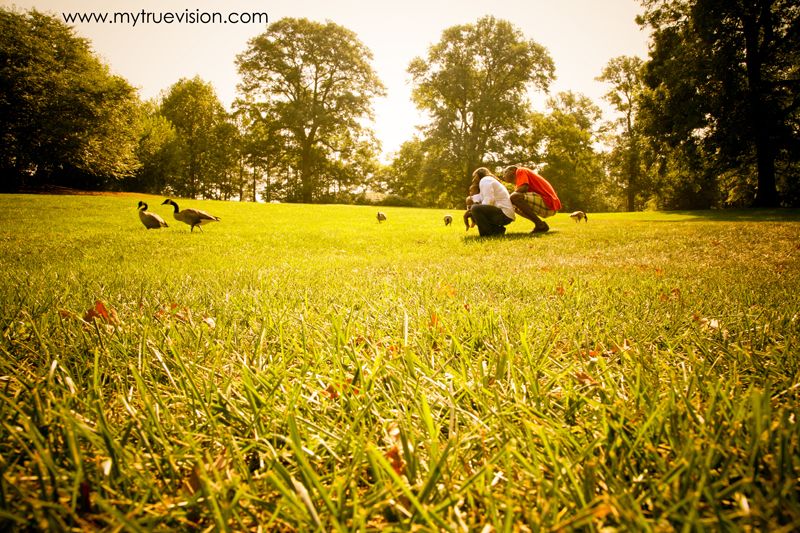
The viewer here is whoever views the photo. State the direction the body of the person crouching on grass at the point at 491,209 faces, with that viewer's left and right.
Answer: facing to the left of the viewer

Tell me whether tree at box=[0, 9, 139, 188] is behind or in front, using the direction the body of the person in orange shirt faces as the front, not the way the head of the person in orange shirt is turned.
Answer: in front

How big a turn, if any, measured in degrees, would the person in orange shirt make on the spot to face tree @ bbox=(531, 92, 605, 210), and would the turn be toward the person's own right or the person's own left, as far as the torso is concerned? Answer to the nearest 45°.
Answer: approximately 90° to the person's own right

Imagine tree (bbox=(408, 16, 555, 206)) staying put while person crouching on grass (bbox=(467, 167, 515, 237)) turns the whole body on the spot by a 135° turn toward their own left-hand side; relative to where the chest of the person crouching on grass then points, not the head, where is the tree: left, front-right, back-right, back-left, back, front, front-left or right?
back-left

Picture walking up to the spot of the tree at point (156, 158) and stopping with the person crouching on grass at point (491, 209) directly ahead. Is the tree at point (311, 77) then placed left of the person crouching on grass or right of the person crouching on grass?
left

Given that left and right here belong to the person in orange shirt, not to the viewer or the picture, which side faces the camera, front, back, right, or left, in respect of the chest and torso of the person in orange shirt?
left

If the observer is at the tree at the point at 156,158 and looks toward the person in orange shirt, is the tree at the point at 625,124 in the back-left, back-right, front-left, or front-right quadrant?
front-left
